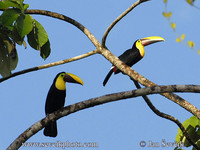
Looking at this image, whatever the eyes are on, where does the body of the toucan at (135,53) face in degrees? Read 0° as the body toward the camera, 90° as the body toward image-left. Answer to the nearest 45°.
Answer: approximately 270°
